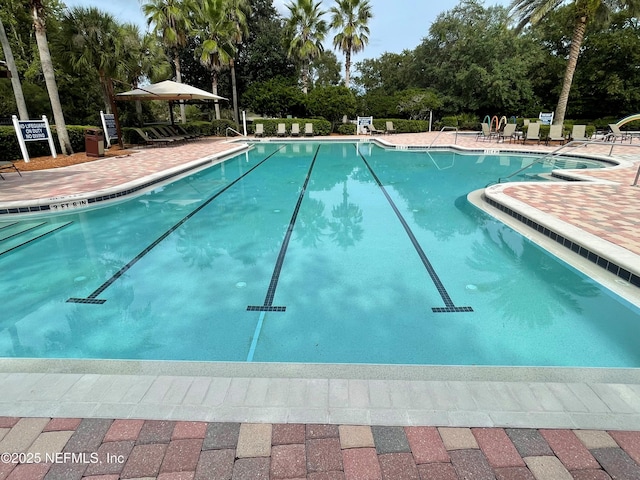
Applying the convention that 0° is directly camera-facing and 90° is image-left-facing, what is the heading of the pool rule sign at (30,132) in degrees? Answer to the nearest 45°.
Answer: approximately 0°

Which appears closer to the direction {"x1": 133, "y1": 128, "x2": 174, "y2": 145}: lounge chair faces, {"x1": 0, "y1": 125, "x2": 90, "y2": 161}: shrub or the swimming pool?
the swimming pool

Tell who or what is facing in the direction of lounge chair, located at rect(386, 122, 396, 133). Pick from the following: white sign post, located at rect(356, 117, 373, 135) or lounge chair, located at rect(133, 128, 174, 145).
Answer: lounge chair, located at rect(133, 128, 174, 145)

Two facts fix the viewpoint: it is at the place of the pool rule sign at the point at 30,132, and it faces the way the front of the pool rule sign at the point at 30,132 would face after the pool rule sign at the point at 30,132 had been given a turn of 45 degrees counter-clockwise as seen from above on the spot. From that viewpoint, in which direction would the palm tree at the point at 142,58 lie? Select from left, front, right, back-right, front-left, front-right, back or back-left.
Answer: left

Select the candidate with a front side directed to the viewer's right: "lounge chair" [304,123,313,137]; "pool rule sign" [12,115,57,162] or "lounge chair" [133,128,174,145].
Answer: "lounge chair" [133,128,174,145]

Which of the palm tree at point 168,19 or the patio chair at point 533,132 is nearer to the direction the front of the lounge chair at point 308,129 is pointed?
the patio chair

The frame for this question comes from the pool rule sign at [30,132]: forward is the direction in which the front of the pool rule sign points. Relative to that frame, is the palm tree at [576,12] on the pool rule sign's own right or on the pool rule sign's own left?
on the pool rule sign's own left

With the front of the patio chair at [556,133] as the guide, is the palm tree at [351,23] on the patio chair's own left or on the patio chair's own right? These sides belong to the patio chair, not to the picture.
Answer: on the patio chair's own right

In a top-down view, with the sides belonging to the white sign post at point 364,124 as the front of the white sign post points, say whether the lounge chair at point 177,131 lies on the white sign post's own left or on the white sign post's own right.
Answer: on the white sign post's own right

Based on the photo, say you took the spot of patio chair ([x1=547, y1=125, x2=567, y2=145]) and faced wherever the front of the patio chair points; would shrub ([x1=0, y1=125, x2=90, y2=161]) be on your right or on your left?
on your right
